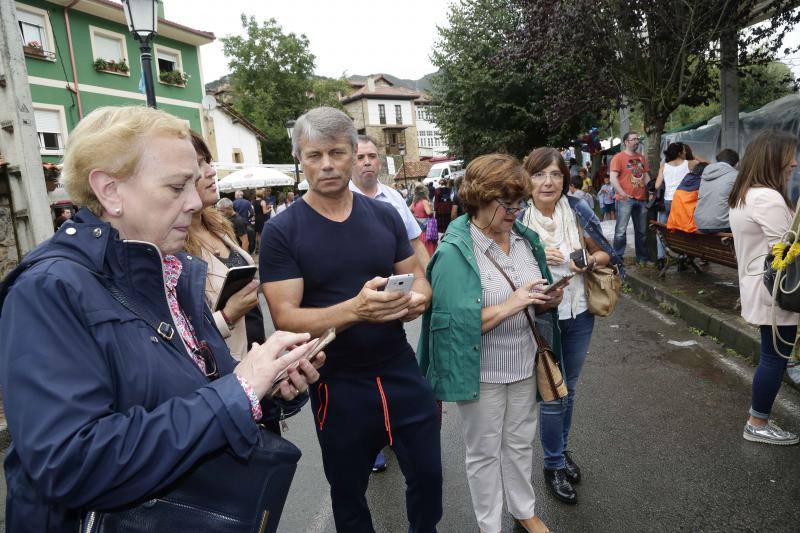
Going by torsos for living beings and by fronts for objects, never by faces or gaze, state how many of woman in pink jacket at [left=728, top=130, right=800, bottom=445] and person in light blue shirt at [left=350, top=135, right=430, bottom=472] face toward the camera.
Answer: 1

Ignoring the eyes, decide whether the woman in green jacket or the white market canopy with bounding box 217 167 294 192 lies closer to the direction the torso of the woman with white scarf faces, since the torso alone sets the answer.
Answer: the woman in green jacket

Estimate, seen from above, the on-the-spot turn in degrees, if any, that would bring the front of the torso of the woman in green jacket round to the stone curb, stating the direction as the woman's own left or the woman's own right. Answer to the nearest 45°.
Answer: approximately 90° to the woman's own left

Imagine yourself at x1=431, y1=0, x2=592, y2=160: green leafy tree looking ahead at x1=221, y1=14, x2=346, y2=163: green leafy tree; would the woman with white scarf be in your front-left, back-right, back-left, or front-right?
back-left
